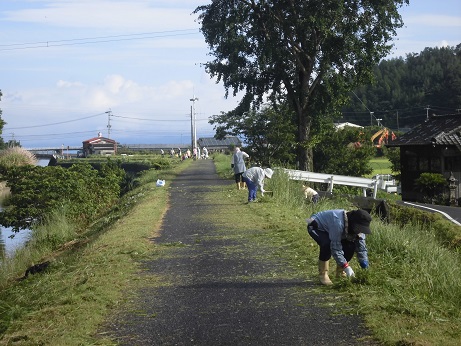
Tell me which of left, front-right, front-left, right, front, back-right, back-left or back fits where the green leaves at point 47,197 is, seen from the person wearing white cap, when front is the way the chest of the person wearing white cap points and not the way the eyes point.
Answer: back-left

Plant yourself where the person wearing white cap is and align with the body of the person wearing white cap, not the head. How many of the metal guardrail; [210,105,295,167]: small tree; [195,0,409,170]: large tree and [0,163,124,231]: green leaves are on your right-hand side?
0

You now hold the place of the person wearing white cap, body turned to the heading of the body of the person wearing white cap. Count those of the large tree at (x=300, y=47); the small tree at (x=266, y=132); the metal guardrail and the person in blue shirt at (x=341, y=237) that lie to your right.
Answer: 1

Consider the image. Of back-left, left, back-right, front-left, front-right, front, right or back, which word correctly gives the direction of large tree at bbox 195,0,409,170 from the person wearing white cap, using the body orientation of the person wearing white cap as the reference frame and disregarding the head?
left

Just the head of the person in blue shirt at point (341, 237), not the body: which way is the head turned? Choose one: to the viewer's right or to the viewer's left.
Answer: to the viewer's right

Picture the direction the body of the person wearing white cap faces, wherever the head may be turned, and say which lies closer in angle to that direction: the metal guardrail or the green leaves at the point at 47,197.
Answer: the metal guardrail

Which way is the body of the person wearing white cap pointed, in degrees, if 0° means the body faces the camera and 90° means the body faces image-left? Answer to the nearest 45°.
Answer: approximately 270°

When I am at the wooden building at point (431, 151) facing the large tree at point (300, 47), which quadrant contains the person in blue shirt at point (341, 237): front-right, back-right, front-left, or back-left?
front-left

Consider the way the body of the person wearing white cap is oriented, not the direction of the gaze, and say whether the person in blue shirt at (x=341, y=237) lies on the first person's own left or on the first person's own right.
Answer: on the first person's own right

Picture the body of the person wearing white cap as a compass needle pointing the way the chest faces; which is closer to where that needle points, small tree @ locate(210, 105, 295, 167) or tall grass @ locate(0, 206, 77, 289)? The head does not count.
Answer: the small tree

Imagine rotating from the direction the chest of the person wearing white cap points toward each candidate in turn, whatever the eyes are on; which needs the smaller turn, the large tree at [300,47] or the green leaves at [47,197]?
the large tree

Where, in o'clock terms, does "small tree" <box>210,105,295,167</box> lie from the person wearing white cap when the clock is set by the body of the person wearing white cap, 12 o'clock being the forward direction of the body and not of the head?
The small tree is roughly at 9 o'clock from the person wearing white cap.

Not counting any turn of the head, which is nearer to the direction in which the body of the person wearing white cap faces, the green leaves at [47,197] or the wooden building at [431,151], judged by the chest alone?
the wooden building

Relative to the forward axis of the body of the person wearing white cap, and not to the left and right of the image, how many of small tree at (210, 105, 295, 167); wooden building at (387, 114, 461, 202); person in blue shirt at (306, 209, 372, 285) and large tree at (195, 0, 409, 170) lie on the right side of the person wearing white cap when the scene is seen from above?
1
